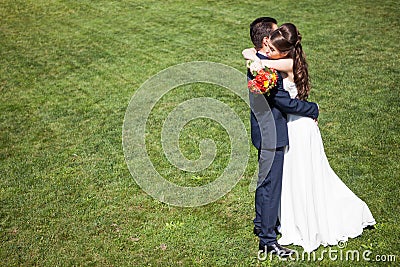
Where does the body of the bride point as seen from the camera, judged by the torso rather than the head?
to the viewer's left

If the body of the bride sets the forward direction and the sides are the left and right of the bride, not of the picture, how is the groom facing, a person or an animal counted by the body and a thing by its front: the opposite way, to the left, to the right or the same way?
the opposite way

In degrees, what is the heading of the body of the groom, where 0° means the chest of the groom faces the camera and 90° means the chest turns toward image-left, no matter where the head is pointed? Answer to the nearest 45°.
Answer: approximately 270°

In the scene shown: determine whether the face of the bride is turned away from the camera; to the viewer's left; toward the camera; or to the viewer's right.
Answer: to the viewer's left

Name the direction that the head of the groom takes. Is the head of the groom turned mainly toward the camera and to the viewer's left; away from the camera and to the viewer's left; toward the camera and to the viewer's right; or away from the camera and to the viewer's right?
away from the camera and to the viewer's right

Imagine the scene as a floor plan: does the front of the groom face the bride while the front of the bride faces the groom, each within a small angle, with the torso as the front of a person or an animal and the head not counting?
yes
